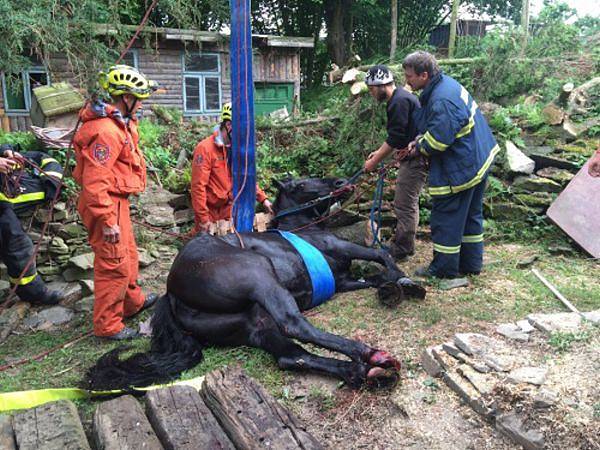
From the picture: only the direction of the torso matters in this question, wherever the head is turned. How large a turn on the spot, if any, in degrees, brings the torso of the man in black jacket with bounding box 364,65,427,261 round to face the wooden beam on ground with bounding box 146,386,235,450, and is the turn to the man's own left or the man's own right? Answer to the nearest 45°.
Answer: approximately 90° to the man's own left

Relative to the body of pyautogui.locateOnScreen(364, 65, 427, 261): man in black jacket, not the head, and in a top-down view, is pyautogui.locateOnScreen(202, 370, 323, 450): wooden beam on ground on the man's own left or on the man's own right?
on the man's own left

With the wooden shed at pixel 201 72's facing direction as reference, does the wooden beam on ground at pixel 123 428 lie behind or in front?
in front

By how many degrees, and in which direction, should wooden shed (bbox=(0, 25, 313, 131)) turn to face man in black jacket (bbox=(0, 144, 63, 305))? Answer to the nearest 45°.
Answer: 0° — it already faces them

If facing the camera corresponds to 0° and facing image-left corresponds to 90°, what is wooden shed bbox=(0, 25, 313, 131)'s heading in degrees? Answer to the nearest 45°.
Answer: approximately 0°

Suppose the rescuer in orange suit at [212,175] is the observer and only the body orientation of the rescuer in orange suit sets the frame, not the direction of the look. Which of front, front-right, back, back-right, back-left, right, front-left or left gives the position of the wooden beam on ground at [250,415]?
front-right

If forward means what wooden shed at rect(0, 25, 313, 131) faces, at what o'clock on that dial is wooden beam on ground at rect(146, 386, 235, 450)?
The wooden beam on ground is roughly at 12 o'clock from the wooden shed.

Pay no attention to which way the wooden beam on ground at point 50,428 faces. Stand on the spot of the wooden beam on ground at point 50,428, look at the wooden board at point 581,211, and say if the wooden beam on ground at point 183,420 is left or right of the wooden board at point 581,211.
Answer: right

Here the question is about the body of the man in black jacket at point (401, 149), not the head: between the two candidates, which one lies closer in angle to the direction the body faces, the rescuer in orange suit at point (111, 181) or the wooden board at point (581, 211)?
the rescuer in orange suit

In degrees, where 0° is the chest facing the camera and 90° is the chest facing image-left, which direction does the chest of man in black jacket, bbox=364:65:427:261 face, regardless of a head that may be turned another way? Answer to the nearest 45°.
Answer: approximately 90°

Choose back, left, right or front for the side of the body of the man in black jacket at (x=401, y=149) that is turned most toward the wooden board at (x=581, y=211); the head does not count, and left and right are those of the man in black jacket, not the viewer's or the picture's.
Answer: back
